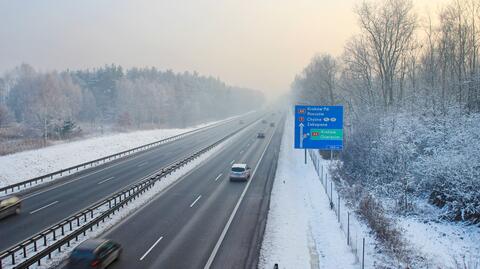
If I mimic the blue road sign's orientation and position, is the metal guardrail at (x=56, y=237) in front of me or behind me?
in front

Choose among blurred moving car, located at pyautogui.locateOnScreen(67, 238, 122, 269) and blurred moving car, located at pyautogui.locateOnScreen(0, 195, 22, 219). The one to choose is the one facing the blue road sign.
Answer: blurred moving car, located at pyautogui.locateOnScreen(67, 238, 122, 269)

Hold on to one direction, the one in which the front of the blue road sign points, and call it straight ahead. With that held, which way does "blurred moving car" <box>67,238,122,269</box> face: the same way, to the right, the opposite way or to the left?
the opposite way

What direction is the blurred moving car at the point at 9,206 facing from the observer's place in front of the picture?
facing the viewer and to the left of the viewer

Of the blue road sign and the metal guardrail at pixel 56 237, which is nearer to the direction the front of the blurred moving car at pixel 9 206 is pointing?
the metal guardrail

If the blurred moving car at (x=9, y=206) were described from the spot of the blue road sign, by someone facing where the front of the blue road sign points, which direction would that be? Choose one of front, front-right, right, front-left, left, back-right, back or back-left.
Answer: front-right

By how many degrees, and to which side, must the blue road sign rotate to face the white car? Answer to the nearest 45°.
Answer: approximately 90° to its right

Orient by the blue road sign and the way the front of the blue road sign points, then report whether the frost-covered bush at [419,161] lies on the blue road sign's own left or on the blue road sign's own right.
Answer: on the blue road sign's own left

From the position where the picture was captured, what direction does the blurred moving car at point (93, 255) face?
facing away from the viewer and to the right of the viewer

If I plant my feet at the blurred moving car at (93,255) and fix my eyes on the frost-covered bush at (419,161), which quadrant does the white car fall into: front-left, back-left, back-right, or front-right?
front-left

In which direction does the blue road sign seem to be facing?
toward the camera

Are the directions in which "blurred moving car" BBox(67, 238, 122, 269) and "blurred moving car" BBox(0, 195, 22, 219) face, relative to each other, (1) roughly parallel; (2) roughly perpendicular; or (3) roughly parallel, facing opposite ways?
roughly parallel, facing opposite ways
